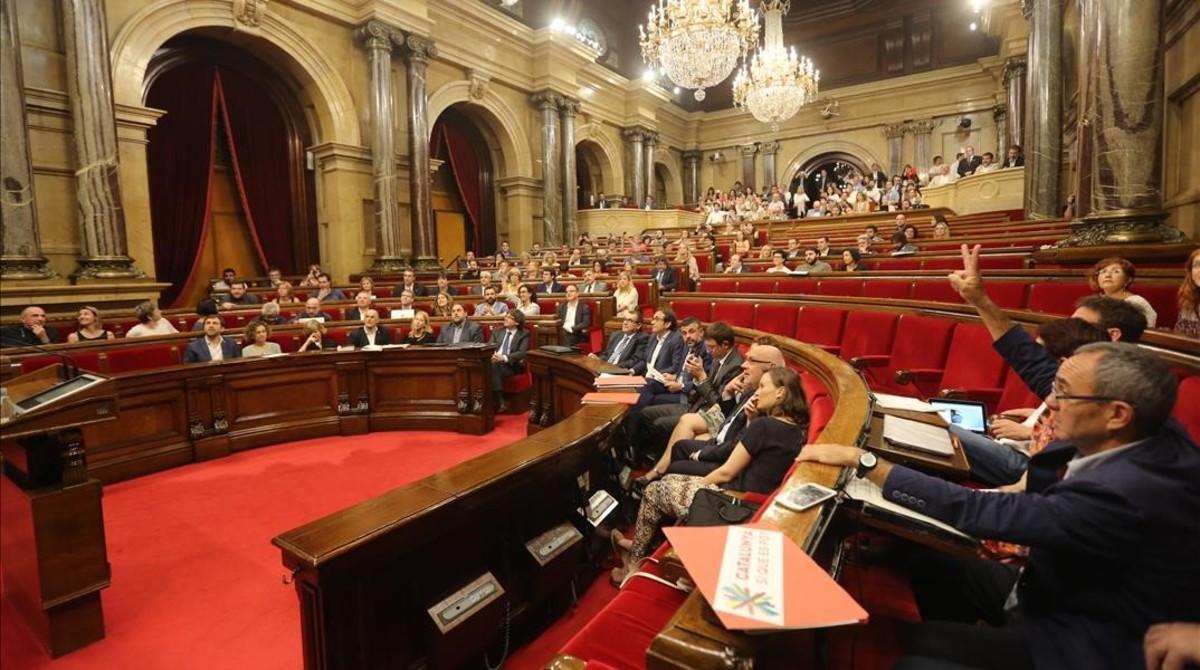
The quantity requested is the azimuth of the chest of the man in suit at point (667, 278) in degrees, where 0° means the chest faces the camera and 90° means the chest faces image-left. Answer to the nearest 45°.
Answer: approximately 45°

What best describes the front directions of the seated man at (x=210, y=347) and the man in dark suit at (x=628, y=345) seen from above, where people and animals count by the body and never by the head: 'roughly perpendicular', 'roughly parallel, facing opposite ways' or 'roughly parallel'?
roughly perpendicular

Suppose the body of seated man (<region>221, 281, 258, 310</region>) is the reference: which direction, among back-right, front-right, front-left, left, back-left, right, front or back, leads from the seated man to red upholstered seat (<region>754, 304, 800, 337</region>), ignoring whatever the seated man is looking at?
front-left

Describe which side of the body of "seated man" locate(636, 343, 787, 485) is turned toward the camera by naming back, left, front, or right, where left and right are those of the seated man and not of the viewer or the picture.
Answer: left

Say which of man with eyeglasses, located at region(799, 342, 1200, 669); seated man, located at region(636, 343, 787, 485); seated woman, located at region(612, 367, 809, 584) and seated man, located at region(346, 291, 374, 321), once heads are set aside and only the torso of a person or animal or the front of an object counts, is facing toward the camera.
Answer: seated man, located at region(346, 291, 374, 321)

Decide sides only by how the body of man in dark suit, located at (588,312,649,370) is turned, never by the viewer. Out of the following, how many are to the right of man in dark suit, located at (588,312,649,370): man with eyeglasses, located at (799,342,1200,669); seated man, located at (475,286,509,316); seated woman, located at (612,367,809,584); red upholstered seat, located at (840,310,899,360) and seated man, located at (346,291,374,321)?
2

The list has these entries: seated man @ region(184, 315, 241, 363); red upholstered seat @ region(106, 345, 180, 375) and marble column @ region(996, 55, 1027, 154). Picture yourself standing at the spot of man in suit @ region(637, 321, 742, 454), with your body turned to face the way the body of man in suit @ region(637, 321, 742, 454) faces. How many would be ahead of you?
2

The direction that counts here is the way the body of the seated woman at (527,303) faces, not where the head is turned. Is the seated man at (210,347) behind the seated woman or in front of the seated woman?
in front

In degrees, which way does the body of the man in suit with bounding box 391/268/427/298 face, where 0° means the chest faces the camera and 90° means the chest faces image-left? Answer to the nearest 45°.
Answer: approximately 0°

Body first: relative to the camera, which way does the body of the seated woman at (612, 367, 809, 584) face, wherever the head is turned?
to the viewer's left

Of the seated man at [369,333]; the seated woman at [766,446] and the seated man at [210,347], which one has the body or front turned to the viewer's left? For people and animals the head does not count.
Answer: the seated woman

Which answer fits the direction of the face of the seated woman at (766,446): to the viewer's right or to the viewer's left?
to the viewer's left

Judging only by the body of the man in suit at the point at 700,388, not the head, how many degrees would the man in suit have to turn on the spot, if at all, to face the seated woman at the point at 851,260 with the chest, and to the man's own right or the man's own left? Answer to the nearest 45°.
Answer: approximately 135° to the man's own right
